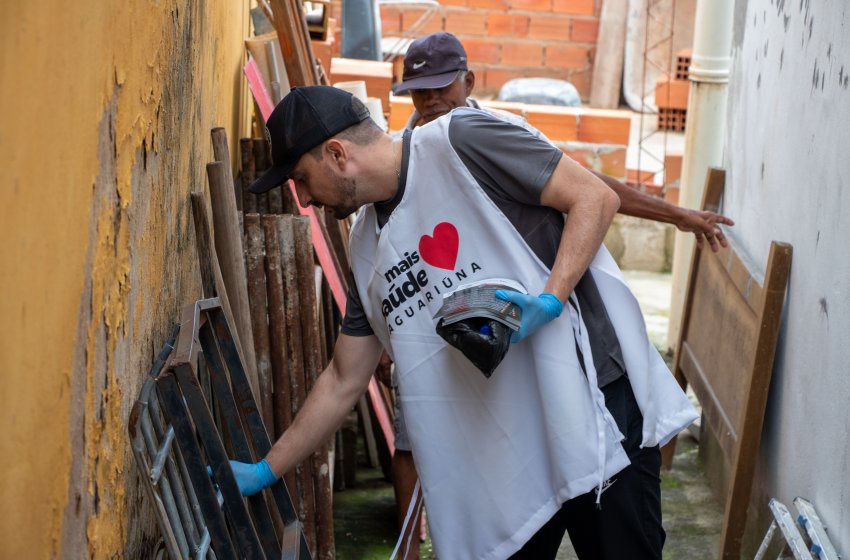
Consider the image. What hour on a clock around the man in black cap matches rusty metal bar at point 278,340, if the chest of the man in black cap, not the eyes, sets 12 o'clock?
The rusty metal bar is roughly at 3 o'clock from the man in black cap.

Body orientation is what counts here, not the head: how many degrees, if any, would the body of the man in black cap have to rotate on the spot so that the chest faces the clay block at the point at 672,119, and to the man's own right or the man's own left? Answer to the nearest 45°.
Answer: approximately 135° to the man's own right

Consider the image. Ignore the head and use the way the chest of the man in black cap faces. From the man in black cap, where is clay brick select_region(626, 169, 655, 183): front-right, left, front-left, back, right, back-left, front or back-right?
back-right

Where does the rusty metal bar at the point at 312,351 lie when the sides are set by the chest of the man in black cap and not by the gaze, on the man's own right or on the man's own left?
on the man's own right

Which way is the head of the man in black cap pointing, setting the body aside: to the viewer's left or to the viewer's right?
to the viewer's left

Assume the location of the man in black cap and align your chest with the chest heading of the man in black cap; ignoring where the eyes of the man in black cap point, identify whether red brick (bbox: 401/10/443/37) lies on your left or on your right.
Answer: on your right

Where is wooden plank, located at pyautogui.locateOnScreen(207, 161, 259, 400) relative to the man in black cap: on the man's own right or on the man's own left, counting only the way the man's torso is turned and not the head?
on the man's own right

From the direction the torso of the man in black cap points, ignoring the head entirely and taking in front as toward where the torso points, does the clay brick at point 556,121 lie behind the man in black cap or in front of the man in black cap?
behind

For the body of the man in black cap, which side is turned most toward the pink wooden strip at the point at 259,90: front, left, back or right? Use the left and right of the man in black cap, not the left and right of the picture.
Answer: right

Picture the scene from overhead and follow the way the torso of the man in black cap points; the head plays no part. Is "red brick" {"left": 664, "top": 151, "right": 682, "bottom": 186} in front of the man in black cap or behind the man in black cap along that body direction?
behind

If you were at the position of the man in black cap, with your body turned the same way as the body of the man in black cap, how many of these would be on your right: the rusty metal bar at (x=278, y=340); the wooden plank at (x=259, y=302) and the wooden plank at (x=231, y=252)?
3

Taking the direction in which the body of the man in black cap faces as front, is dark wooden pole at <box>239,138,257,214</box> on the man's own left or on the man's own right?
on the man's own right

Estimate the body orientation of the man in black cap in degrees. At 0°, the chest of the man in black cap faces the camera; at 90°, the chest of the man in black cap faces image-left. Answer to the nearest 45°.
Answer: approximately 45°

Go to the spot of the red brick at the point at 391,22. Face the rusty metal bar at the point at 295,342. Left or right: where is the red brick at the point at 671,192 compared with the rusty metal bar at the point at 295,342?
left
